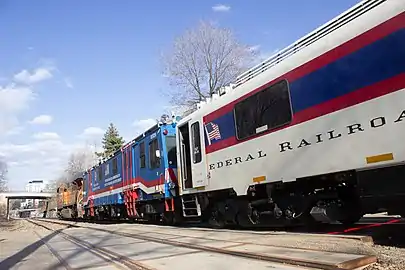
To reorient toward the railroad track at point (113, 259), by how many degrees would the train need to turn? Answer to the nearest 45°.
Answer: approximately 45° to its left

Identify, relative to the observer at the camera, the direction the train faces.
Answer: facing away from the viewer and to the left of the viewer
